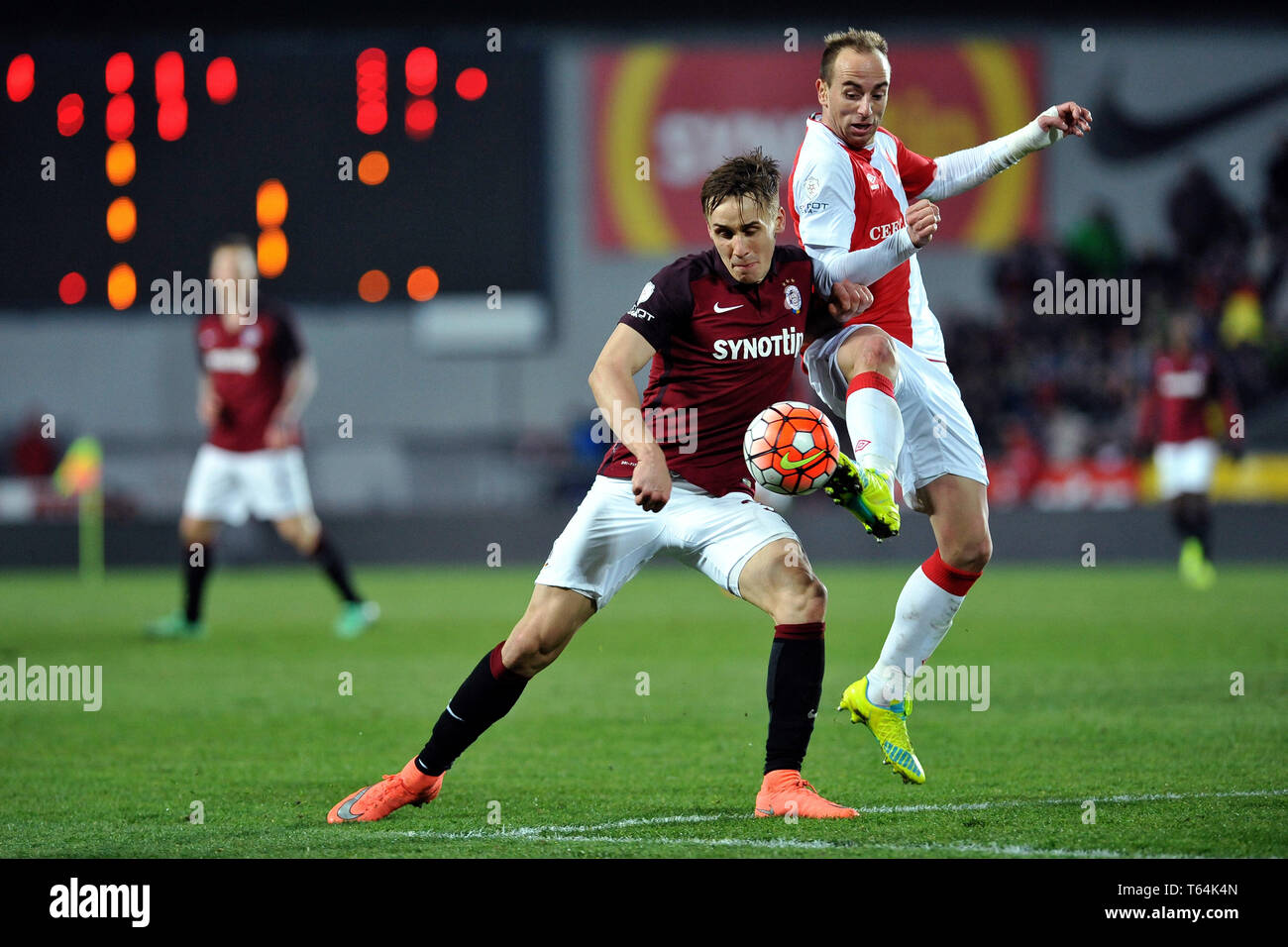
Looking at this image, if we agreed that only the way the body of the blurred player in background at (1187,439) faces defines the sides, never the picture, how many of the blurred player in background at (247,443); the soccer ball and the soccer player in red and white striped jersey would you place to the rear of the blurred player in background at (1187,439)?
0

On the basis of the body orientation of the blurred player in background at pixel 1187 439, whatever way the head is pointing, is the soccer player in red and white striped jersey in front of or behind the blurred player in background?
in front

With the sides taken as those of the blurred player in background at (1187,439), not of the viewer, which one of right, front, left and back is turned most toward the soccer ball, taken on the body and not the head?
front

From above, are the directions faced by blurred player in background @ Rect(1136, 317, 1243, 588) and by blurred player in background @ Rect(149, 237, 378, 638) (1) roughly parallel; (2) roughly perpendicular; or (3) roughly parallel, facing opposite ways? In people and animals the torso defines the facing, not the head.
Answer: roughly parallel

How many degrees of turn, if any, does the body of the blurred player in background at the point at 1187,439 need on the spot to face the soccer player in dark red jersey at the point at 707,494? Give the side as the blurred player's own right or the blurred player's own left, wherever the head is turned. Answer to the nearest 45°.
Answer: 0° — they already face them

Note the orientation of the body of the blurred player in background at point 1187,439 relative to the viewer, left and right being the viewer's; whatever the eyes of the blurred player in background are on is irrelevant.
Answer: facing the viewer

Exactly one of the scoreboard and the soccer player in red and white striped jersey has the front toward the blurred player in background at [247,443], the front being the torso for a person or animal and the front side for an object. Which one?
the scoreboard

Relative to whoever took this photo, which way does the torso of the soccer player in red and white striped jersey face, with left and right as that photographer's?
facing the viewer and to the right of the viewer

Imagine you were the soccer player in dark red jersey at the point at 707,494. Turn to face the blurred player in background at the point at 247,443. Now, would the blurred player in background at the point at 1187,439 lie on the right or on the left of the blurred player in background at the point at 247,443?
right

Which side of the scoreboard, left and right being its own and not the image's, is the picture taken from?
front

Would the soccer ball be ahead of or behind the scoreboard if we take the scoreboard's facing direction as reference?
ahead

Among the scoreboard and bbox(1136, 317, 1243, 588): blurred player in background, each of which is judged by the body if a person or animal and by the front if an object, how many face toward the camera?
2

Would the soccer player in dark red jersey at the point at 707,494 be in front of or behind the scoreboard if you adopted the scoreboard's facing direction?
in front

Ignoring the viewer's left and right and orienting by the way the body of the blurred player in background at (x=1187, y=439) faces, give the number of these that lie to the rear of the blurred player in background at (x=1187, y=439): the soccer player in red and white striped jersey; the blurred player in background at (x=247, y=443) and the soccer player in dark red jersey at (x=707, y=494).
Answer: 0

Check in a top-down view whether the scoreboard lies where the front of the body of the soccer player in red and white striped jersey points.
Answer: no

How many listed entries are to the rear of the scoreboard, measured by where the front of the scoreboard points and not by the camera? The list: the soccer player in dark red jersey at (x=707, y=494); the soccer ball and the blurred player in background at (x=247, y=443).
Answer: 0

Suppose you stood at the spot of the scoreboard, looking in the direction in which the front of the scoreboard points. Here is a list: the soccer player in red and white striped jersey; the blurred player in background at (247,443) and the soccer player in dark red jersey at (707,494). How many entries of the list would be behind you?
0
